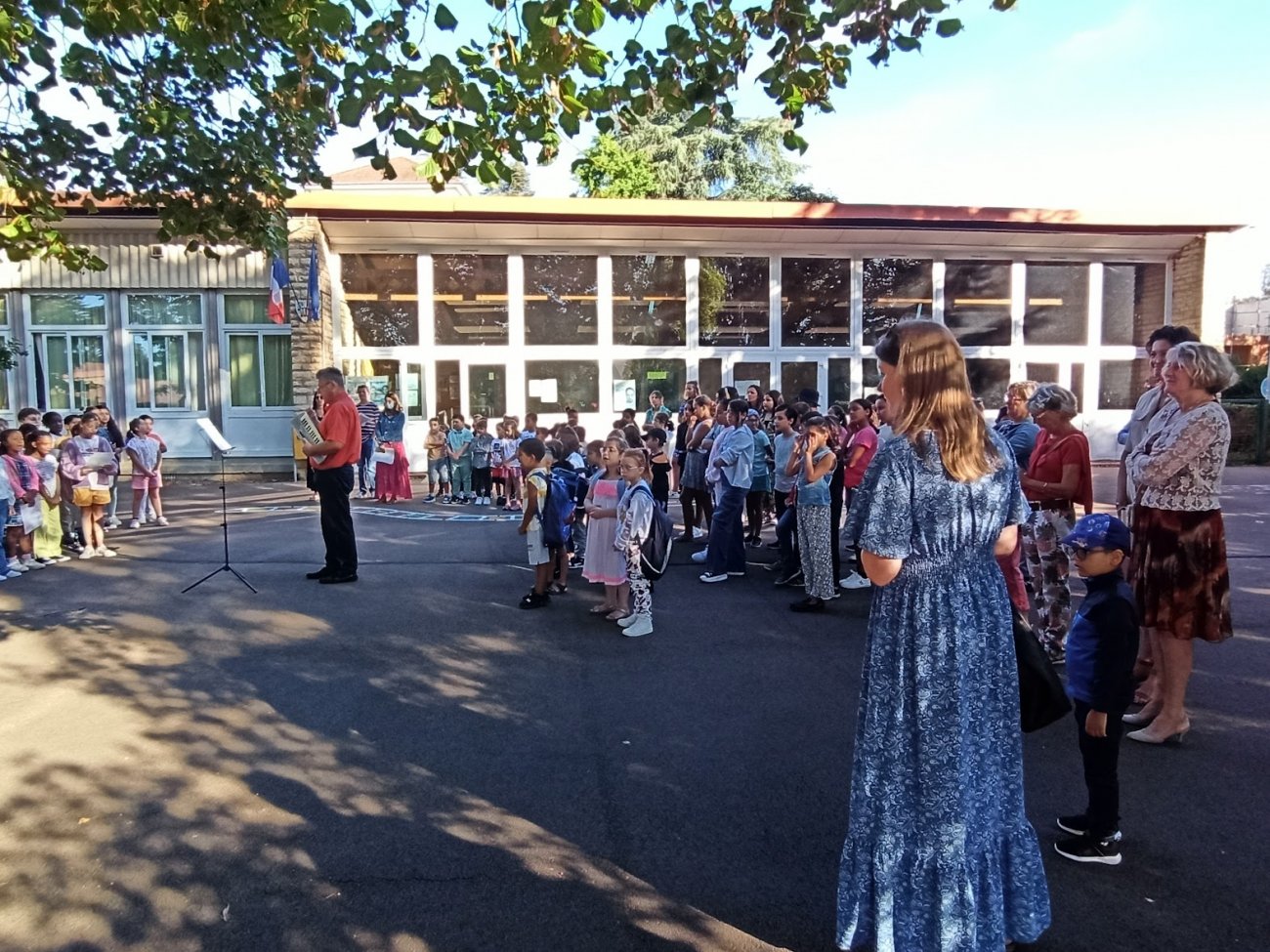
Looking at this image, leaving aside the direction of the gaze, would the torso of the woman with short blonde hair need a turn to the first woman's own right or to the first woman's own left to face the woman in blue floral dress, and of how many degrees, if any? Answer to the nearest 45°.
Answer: approximately 90° to the first woman's own left

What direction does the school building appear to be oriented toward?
toward the camera

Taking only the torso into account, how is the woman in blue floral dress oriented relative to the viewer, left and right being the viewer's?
facing away from the viewer and to the left of the viewer

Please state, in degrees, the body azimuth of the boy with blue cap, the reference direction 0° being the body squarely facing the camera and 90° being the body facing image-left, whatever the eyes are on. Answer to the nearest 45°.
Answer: approximately 90°

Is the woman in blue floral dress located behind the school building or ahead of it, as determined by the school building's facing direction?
ahead

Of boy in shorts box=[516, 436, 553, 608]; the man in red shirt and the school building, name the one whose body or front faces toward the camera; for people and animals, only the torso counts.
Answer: the school building

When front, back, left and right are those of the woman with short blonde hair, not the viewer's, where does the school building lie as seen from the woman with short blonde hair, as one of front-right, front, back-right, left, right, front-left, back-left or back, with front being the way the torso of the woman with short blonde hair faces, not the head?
front-right

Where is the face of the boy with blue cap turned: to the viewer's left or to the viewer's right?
to the viewer's left

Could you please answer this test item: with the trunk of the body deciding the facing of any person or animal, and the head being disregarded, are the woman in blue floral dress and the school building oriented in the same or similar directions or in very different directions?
very different directions

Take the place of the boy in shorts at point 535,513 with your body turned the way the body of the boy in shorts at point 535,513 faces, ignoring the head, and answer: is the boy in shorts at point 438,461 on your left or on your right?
on your right

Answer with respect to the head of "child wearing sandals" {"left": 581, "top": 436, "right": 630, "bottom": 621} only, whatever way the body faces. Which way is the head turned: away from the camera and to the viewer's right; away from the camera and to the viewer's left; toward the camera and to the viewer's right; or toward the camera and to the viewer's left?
toward the camera and to the viewer's left

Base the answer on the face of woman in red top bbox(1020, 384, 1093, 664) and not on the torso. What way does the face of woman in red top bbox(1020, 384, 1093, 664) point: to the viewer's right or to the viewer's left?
to the viewer's left

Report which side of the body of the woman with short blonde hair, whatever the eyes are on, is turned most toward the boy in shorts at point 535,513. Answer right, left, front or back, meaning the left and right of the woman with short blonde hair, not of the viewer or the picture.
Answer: front
